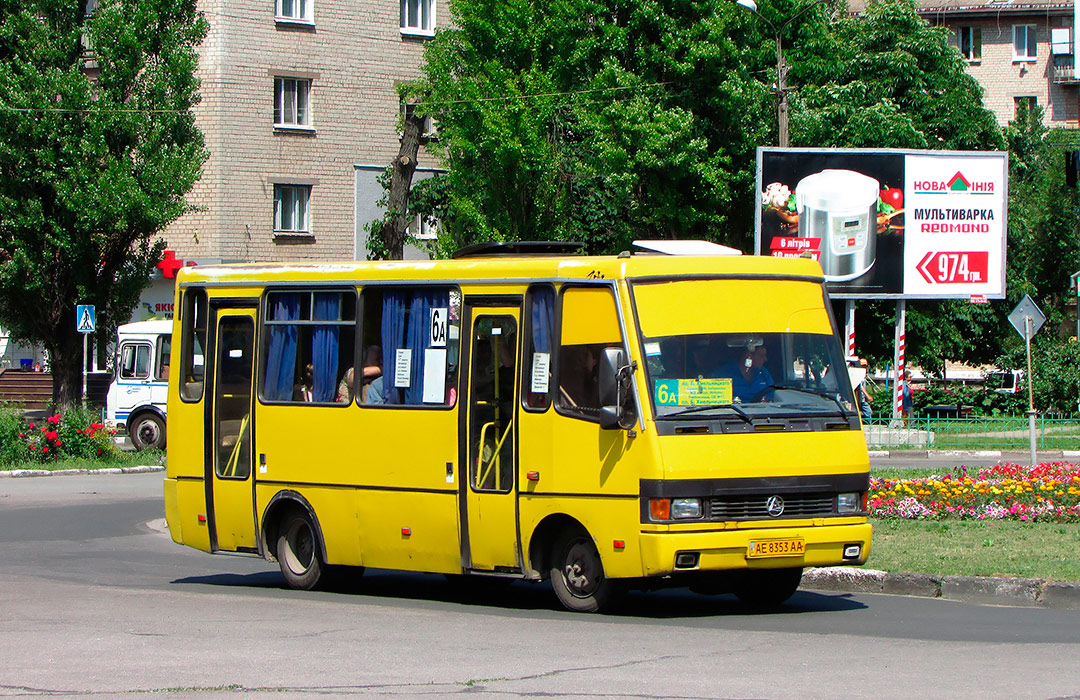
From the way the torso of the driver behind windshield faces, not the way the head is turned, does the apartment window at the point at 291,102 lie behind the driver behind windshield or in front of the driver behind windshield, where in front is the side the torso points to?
behind

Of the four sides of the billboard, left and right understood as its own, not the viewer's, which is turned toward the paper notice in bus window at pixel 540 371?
front

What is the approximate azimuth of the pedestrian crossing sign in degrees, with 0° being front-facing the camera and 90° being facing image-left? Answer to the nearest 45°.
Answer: approximately 0°

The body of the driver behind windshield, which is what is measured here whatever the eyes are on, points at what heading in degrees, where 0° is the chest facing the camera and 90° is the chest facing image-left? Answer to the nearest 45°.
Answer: approximately 315°

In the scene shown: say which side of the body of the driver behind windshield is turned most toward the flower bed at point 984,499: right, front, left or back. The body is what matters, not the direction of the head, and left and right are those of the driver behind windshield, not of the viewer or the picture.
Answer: left

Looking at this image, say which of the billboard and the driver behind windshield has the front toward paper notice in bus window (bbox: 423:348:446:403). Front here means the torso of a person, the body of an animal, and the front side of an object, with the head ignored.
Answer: the billboard

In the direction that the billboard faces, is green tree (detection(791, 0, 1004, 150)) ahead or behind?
behind

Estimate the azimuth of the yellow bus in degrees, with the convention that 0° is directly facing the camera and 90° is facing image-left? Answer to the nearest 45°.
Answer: approximately 315°

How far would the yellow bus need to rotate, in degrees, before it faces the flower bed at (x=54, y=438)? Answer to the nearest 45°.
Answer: approximately 180°

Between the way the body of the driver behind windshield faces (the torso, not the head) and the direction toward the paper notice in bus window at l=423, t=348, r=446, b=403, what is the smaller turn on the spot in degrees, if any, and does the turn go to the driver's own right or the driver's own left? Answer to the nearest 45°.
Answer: approximately 135° to the driver's own right

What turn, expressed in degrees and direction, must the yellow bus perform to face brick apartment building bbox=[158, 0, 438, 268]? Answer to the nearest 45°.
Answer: approximately 135° to its left

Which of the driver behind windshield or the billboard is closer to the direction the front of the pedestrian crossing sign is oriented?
the driver behind windshield

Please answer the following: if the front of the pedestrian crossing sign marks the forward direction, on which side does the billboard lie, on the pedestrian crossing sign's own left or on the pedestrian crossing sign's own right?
on the pedestrian crossing sign's own left

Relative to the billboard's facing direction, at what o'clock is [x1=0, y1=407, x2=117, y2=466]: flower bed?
The flower bed is roughly at 2 o'clock from the billboard.

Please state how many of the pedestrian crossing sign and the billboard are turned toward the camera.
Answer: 2

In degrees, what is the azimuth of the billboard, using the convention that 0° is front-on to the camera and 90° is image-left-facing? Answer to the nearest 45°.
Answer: approximately 0°
